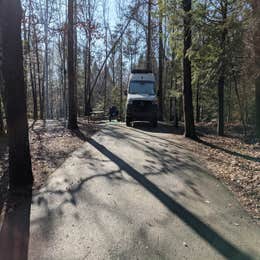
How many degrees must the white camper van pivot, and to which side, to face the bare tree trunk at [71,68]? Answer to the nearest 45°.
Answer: approximately 45° to its right

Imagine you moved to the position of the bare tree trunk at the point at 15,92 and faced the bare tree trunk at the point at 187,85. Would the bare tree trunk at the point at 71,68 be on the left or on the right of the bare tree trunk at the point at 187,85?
left

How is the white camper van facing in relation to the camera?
toward the camera

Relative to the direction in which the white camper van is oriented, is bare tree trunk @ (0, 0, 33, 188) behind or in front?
in front

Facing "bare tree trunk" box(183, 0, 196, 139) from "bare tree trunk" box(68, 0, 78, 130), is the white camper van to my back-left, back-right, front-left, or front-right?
front-left

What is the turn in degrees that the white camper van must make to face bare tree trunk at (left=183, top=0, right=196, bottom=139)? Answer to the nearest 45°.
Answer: approximately 45° to its left

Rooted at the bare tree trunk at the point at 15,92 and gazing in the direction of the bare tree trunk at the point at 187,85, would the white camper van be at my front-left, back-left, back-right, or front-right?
front-left

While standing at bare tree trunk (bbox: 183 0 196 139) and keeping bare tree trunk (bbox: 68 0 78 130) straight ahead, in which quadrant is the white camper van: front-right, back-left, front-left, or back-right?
front-right

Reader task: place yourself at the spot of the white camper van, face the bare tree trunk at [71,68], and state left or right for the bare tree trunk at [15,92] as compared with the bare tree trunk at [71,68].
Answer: left
